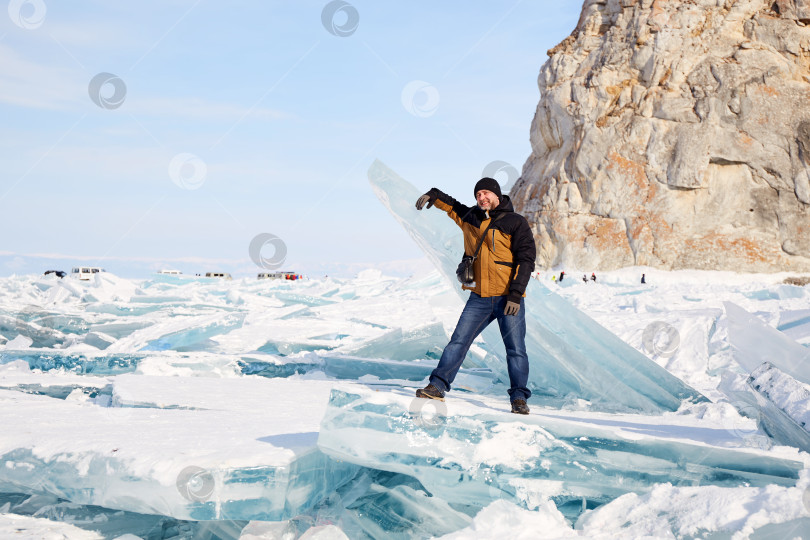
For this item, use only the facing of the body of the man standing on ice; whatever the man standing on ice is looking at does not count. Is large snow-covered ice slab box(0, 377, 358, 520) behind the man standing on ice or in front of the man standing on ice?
in front

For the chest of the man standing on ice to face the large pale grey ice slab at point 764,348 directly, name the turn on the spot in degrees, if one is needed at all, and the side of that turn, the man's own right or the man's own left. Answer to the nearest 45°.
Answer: approximately 135° to the man's own left

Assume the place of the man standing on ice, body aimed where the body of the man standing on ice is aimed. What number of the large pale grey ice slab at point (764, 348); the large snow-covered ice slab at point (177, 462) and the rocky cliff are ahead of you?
1

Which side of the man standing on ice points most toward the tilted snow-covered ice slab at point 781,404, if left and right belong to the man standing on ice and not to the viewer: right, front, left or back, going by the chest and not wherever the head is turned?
left

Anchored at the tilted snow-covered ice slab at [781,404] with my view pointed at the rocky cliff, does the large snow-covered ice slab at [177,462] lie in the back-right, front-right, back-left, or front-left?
back-left

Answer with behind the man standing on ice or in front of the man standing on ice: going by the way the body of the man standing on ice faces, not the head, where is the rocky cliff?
behind

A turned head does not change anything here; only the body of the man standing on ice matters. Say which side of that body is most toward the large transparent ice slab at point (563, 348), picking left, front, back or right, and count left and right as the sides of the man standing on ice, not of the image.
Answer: back

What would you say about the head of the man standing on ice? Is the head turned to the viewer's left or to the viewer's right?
to the viewer's left

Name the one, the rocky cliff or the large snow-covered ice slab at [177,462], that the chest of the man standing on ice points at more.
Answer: the large snow-covered ice slab

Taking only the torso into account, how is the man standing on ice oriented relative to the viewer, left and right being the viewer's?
facing the viewer and to the left of the viewer
